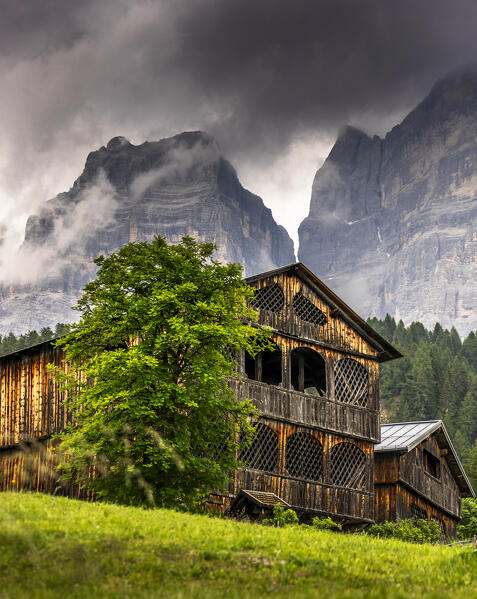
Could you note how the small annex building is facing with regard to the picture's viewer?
facing the viewer and to the right of the viewer

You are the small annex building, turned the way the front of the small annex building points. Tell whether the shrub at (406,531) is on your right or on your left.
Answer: on your right

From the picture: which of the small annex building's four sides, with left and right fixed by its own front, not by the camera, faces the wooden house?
right

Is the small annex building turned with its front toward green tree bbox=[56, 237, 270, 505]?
no

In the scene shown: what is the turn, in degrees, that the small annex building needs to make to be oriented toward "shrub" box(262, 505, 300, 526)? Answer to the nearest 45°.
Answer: approximately 45° to its right

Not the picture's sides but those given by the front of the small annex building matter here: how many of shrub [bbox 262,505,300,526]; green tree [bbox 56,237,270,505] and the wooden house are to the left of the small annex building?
0
